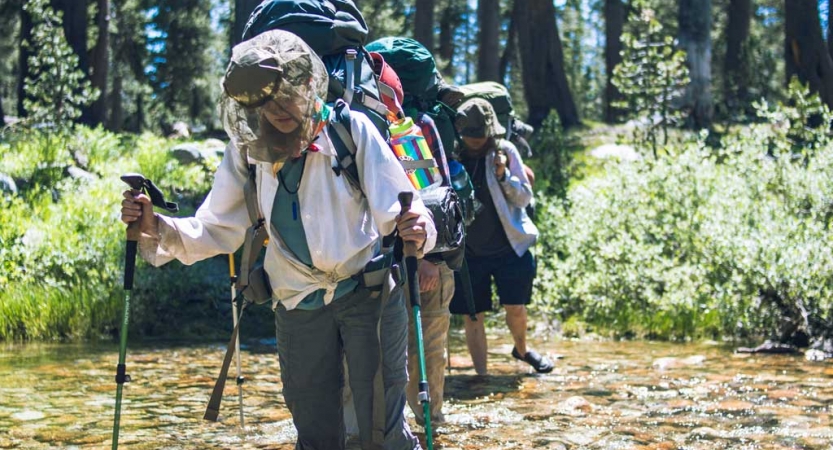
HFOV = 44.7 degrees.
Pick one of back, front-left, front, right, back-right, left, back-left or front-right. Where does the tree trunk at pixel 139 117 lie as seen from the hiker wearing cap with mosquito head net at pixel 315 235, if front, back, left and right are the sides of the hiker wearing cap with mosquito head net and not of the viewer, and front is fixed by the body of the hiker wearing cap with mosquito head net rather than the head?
back-right

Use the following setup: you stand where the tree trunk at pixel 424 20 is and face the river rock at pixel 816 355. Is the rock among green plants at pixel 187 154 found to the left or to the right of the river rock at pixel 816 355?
right

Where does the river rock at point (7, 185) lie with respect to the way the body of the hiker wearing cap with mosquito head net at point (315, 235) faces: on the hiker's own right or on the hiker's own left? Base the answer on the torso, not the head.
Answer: on the hiker's own right

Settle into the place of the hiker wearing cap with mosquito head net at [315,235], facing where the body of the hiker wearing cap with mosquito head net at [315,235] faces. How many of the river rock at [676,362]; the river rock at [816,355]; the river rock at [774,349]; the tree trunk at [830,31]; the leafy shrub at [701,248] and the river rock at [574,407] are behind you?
6

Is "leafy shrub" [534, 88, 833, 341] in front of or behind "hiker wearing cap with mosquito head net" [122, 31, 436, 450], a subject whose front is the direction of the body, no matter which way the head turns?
behind

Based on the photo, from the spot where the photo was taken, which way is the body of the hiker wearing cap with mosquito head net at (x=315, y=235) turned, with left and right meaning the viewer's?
facing the viewer and to the left of the viewer

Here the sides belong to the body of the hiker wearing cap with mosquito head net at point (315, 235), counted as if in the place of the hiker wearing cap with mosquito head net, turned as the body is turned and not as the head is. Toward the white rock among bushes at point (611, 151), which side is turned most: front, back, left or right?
back

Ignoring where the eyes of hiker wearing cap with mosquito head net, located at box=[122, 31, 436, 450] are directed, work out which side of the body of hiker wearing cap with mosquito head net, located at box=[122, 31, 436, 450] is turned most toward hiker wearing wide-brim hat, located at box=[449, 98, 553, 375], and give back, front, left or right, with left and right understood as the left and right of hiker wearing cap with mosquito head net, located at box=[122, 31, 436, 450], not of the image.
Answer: back

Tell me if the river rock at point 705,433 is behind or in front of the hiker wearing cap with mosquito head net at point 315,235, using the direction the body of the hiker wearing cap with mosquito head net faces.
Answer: behind

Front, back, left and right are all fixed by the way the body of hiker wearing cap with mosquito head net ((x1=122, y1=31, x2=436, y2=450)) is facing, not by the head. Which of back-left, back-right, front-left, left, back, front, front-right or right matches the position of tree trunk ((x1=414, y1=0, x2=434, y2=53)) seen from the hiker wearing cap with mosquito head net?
back-right

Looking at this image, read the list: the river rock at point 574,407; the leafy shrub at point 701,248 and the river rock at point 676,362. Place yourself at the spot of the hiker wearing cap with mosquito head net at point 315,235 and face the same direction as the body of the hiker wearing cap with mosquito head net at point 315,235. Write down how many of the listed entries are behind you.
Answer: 3

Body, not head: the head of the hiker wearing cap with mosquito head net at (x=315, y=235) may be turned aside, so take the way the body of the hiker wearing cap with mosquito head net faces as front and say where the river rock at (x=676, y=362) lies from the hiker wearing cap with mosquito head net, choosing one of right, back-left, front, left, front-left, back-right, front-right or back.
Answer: back
